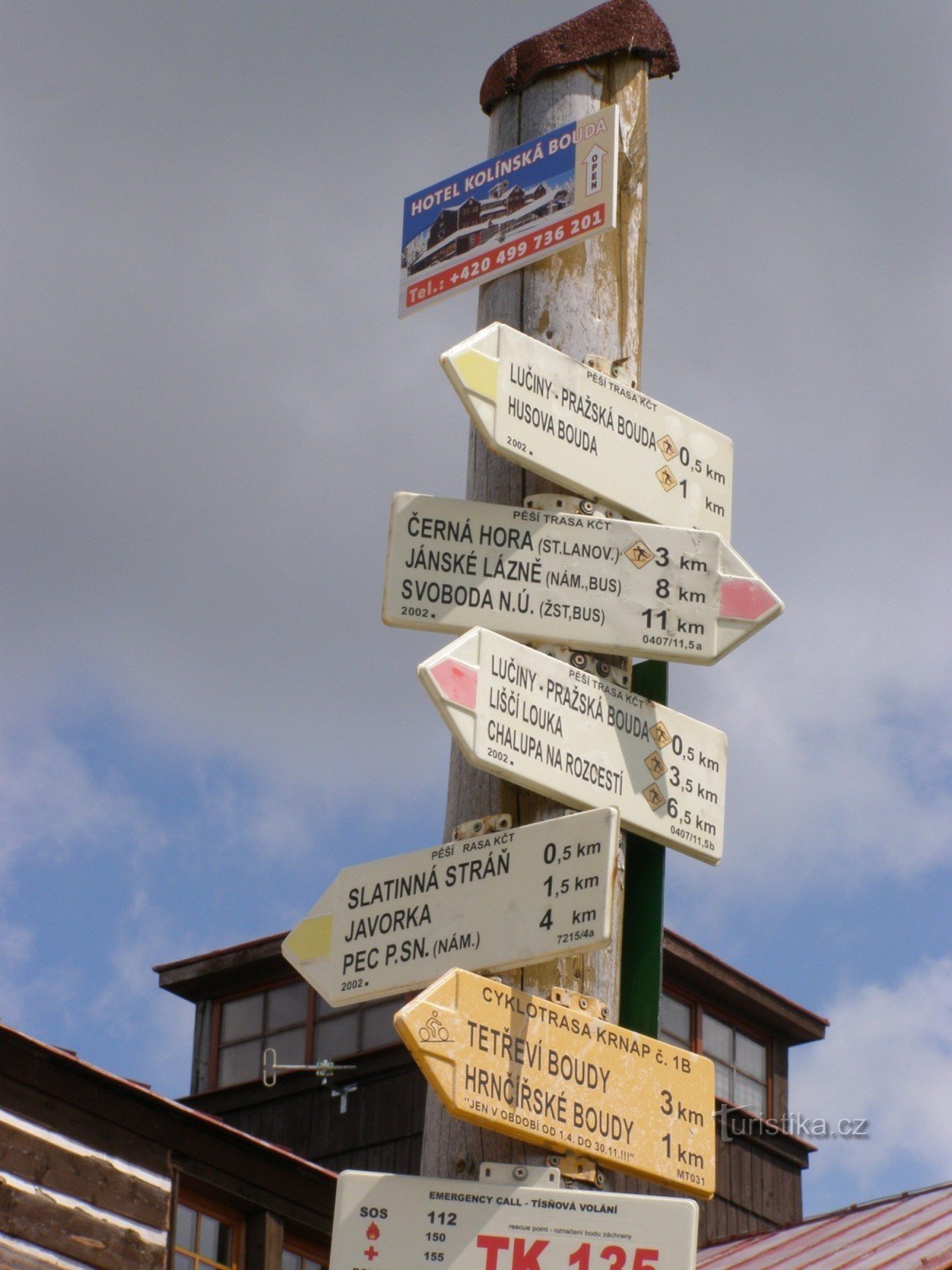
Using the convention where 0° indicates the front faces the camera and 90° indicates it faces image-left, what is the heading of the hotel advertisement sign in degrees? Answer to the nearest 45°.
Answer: approximately 45°

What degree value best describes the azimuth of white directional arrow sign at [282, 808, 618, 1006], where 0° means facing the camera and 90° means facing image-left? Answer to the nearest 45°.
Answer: approximately 45°
